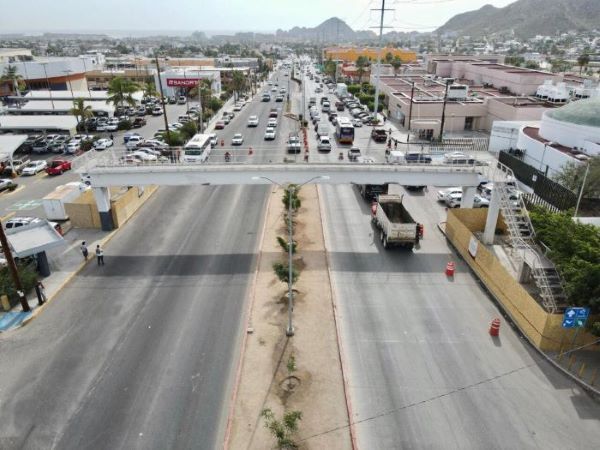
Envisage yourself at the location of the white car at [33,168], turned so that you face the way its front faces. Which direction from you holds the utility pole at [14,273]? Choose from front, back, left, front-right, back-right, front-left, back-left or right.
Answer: front-left

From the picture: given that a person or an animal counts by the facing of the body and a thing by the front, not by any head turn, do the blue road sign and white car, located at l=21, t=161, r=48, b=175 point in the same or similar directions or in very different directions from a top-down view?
same or similar directions

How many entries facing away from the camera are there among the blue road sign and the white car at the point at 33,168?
0

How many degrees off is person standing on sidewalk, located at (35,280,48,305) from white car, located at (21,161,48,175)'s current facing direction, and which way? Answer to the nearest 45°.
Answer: approximately 45° to its left

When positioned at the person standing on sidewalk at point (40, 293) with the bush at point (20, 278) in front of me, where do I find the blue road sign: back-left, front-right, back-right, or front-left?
back-right

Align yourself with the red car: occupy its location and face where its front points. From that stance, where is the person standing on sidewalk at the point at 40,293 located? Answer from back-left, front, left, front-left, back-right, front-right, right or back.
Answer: front-left

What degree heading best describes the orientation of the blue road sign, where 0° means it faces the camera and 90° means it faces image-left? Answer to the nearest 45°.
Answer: approximately 0°

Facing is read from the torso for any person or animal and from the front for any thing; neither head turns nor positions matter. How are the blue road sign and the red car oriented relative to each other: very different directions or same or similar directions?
same or similar directions

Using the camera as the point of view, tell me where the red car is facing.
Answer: facing the viewer and to the left of the viewer

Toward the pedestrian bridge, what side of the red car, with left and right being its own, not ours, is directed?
left

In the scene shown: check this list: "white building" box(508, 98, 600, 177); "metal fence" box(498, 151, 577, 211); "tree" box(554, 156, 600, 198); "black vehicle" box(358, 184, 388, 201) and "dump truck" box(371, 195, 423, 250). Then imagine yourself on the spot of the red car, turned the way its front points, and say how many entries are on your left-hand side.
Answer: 5

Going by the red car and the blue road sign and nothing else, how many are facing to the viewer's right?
0

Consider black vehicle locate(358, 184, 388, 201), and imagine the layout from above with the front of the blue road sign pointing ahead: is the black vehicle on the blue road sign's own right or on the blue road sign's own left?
on the blue road sign's own right

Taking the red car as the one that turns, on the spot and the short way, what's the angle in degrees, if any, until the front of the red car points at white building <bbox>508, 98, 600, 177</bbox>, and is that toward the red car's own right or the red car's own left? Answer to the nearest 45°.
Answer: approximately 90° to the red car's own left

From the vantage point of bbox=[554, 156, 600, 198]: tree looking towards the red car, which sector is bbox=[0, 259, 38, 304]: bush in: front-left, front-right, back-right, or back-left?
front-left

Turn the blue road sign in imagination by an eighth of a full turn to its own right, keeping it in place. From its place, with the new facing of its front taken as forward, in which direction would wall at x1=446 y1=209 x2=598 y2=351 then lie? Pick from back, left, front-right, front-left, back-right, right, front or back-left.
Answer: right
